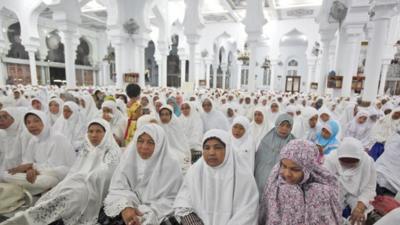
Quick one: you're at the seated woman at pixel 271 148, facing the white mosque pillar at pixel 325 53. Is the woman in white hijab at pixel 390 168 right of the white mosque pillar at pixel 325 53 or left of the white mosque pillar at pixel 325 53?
right

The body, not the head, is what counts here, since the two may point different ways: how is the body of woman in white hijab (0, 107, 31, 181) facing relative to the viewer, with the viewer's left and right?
facing the viewer and to the left of the viewer

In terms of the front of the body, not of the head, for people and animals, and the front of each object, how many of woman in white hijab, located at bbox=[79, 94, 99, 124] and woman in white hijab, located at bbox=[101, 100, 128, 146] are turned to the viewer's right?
0

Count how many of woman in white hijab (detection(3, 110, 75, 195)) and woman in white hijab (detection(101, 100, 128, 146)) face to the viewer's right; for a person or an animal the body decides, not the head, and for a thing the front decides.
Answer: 0

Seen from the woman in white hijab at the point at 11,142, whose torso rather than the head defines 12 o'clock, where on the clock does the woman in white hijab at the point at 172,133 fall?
the woman in white hijab at the point at 172,133 is roughly at 8 o'clock from the woman in white hijab at the point at 11,142.

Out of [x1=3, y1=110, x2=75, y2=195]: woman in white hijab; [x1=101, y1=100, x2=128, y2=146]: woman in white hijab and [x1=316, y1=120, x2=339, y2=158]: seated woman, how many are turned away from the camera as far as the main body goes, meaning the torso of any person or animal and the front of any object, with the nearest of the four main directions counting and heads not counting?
0

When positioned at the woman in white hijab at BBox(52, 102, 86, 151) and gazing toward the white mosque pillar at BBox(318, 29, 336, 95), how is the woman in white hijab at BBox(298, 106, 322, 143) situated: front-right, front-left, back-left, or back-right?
front-right

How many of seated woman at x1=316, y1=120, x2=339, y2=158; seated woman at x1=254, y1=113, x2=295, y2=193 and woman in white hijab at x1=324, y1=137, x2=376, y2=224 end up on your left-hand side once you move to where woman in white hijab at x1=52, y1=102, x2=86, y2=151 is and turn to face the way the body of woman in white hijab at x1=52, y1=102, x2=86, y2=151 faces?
3

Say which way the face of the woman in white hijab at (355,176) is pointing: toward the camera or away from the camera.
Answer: toward the camera

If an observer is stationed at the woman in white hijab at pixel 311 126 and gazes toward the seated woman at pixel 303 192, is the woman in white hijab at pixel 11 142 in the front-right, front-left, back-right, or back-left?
front-right

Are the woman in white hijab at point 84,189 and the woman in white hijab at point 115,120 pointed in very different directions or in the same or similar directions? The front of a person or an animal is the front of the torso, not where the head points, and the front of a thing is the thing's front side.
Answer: same or similar directions

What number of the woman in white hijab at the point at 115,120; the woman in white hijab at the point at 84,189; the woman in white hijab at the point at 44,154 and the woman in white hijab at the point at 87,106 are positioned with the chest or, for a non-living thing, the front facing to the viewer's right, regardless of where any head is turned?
0

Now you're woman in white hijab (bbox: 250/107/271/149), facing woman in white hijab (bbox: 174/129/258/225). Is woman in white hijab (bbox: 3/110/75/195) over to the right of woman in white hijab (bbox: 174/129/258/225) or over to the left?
right

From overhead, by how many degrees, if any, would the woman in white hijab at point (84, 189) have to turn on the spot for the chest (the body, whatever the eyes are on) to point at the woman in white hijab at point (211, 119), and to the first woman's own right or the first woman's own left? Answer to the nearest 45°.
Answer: approximately 180°

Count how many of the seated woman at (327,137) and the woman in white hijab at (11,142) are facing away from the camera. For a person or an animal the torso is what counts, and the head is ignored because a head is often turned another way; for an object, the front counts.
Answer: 0
